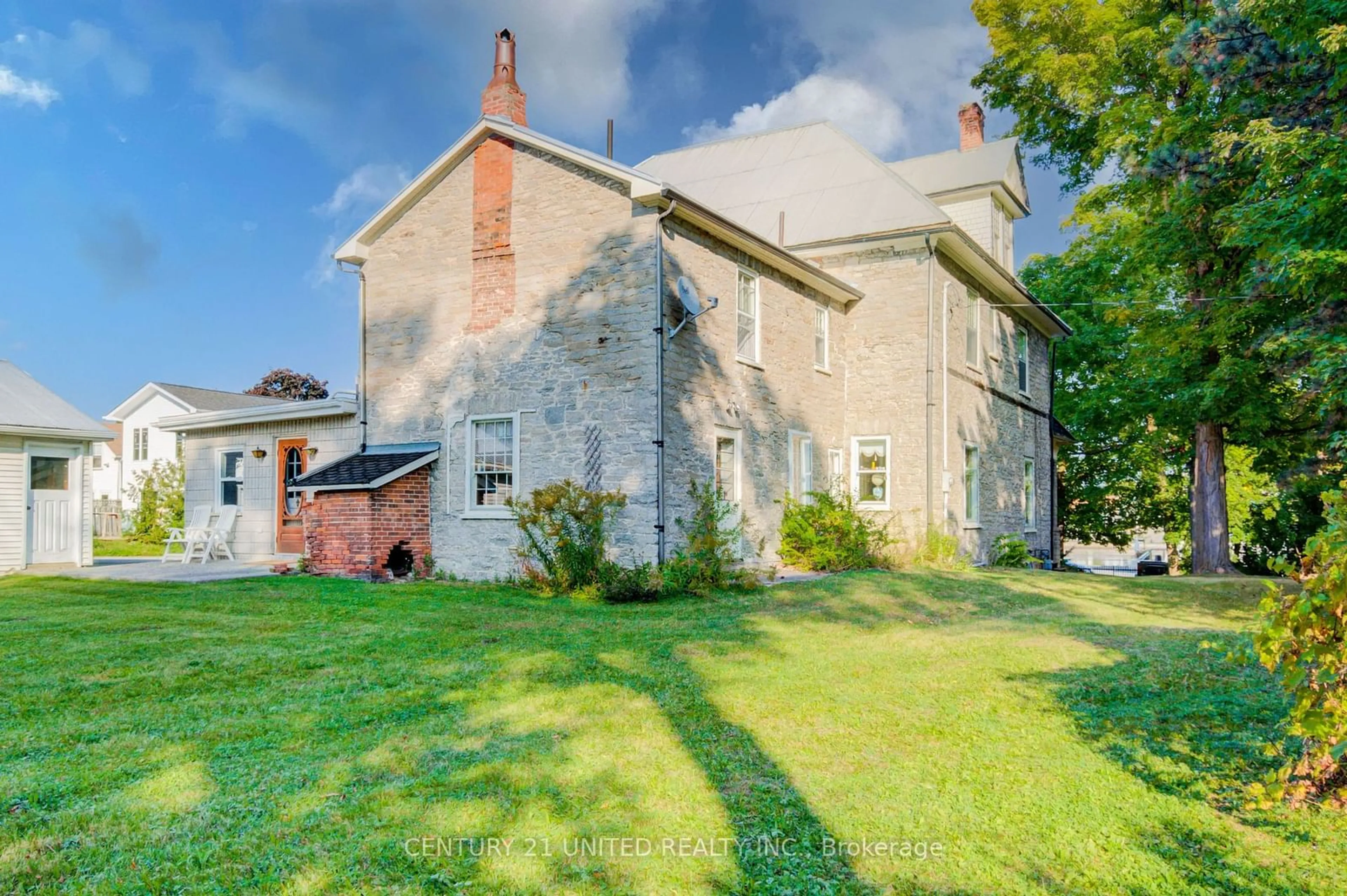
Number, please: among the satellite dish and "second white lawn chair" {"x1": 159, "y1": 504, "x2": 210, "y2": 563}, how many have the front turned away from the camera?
0

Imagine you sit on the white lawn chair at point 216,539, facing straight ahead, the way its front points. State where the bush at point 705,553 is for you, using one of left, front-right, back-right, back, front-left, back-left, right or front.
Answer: left

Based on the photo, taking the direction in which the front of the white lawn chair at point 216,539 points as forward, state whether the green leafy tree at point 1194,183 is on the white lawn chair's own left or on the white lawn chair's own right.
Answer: on the white lawn chair's own left

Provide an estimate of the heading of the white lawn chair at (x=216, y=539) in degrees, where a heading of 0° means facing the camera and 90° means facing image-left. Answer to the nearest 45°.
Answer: approximately 45°

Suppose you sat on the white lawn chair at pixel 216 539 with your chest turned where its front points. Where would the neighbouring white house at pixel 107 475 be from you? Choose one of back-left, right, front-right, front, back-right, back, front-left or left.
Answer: back-right

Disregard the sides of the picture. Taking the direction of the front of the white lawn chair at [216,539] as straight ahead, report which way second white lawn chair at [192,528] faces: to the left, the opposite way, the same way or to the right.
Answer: the same way
